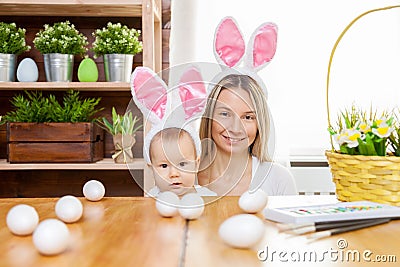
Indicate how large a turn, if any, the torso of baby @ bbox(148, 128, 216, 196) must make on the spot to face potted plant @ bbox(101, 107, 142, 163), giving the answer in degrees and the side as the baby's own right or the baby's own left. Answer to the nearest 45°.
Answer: approximately 180°

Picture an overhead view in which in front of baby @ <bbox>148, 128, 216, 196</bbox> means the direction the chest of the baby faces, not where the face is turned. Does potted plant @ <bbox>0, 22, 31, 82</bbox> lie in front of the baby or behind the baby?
behind

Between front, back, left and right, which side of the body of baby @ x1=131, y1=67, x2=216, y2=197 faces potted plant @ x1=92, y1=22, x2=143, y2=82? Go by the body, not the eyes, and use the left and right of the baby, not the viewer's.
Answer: back
